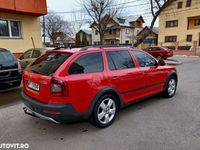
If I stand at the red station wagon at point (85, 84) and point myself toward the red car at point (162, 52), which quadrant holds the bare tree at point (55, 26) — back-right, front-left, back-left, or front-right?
front-left

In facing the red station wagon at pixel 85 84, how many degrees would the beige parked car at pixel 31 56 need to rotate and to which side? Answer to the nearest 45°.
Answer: approximately 45° to its left

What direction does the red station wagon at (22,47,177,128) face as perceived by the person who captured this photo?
facing away from the viewer and to the right of the viewer

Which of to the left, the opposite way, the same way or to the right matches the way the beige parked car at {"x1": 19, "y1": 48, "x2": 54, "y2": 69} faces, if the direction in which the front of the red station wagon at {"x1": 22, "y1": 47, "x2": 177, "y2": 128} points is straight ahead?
the opposite way

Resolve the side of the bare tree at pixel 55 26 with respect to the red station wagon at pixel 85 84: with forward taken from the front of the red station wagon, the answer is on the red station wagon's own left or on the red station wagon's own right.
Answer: on the red station wagon's own left

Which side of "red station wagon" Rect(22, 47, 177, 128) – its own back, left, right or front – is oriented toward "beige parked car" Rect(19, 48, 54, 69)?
left

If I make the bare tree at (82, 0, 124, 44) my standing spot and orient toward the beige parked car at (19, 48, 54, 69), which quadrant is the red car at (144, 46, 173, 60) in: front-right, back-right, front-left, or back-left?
front-left

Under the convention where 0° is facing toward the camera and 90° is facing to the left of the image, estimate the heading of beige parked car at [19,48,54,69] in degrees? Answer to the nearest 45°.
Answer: approximately 45°

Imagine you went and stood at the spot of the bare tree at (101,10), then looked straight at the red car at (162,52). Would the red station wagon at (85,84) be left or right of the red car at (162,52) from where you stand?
right

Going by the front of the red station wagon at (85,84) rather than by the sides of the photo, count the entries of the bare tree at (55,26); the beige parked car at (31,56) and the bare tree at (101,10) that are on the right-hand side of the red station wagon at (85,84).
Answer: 0

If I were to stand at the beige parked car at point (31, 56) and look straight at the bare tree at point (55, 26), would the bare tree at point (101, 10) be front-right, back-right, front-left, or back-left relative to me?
front-right

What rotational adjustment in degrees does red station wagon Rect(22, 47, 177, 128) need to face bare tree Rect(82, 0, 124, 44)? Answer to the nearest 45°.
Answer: approximately 45° to its left
